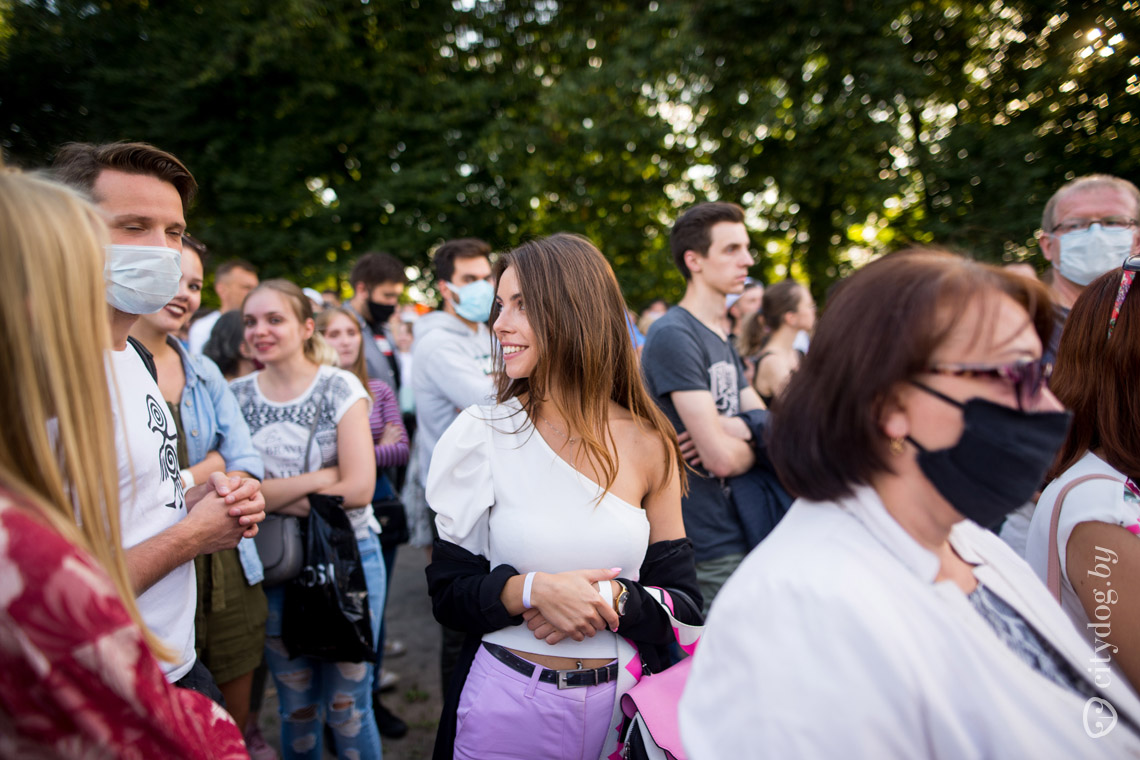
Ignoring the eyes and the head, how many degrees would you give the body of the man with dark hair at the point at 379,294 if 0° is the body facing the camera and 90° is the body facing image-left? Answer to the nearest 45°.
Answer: approximately 315°

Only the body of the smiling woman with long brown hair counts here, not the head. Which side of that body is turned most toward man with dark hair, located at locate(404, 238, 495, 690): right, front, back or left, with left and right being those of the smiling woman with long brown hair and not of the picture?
back

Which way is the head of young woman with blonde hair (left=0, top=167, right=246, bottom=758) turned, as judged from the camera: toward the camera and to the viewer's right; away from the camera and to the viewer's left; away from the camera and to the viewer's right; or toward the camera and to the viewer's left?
away from the camera and to the viewer's right

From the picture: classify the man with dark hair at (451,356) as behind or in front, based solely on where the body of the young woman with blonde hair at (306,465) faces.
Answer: behind

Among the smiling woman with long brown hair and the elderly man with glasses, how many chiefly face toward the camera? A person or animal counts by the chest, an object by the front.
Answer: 2

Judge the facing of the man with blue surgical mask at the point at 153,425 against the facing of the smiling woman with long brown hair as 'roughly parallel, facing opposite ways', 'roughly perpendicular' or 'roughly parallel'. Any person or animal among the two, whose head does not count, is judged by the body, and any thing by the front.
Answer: roughly perpendicular

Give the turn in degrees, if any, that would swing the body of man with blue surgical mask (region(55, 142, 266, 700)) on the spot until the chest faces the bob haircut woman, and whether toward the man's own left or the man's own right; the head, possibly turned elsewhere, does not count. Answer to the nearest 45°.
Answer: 0° — they already face them

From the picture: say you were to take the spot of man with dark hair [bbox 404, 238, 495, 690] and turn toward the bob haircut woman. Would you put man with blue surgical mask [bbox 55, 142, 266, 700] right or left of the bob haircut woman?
right

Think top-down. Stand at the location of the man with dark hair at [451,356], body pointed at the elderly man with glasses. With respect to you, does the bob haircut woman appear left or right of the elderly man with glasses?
right

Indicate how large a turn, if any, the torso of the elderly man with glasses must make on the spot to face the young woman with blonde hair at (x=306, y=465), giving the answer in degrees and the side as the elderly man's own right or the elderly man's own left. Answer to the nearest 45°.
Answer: approximately 45° to the elderly man's own right

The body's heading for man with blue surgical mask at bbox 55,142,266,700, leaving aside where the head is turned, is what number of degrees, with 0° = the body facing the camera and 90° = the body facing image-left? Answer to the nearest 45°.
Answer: approximately 315°

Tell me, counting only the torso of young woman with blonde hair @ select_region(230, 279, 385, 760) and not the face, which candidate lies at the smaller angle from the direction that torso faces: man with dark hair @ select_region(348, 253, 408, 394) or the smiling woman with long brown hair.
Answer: the smiling woman with long brown hair
